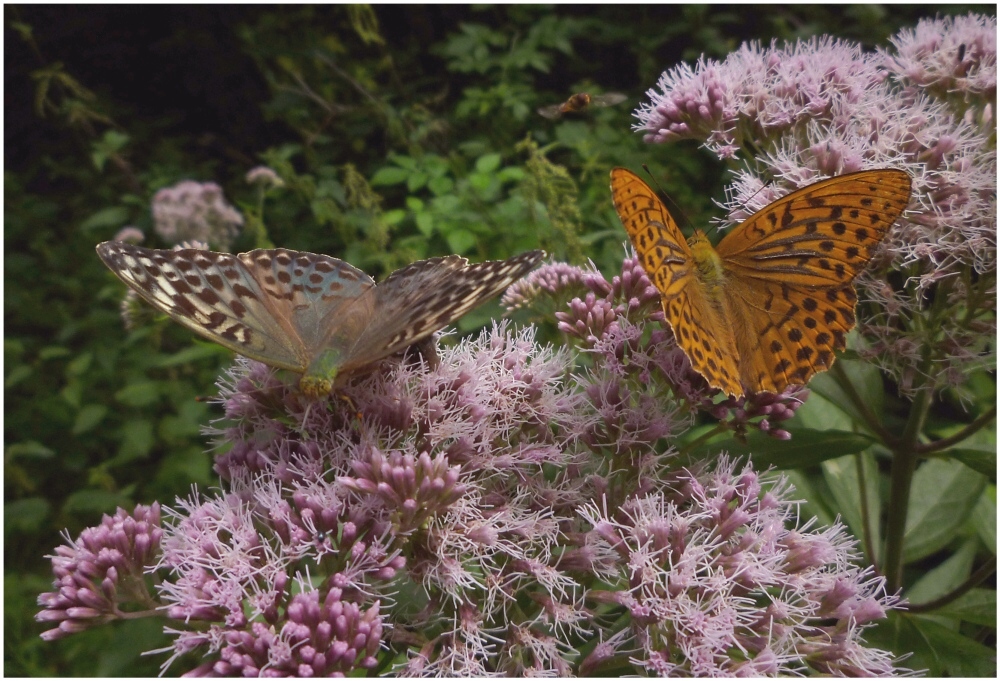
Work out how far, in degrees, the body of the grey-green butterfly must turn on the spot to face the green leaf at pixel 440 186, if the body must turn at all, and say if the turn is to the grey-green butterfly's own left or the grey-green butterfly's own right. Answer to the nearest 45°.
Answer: approximately 135° to the grey-green butterfly's own left

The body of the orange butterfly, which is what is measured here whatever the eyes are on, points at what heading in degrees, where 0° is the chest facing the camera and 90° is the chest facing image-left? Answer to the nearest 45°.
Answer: approximately 180°

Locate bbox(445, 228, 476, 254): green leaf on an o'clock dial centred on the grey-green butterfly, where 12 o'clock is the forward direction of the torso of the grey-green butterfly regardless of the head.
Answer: The green leaf is roughly at 7 o'clock from the grey-green butterfly.

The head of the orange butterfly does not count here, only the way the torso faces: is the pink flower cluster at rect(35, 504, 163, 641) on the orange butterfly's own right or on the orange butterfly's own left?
on the orange butterfly's own left

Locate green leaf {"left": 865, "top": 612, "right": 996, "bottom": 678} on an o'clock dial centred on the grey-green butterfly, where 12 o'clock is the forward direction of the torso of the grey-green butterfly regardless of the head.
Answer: The green leaf is roughly at 9 o'clock from the grey-green butterfly.

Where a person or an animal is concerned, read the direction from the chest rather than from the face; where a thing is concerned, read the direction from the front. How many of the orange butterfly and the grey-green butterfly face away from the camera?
1

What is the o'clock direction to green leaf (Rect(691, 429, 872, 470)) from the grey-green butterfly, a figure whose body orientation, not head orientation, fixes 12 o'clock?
The green leaf is roughly at 9 o'clock from the grey-green butterfly.

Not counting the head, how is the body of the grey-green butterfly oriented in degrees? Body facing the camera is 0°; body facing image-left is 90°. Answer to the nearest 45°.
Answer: approximately 0°
